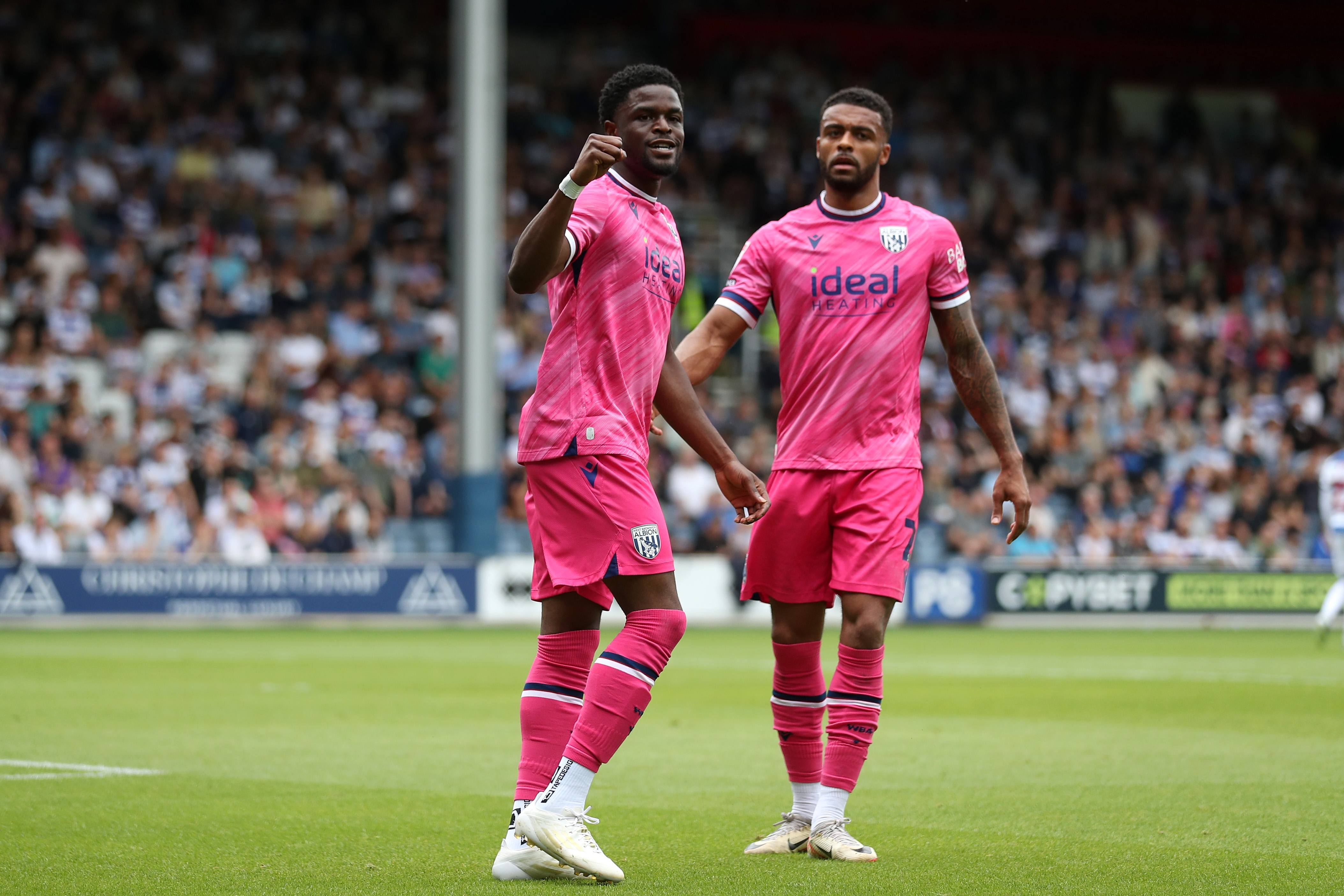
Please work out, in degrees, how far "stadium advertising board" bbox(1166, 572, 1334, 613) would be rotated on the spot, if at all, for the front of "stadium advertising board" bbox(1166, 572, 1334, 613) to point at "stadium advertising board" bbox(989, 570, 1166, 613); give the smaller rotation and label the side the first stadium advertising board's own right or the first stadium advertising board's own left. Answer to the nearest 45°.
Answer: approximately 45° to the first stadium advertising board's own right

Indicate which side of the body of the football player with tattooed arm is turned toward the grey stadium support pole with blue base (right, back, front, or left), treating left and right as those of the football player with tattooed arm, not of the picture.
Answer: back

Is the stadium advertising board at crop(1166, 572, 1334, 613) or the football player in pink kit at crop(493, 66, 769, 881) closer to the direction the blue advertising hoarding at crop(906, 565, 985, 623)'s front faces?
the football player in pink kit

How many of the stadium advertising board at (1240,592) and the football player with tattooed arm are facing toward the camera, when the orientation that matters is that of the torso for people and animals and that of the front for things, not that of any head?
2

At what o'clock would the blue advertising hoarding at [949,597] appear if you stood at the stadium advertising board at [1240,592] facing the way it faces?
The blue advertising hoarding is roughly at 2 o'clock from the stadium advertising board.

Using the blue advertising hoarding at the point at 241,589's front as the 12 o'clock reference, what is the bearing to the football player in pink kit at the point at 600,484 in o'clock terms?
The football player in pink kit is roughly at 12 o'clock from the blue advertising hoarding.

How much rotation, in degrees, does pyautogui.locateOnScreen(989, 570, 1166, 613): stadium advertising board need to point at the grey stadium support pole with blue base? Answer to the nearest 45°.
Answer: approximately 90° to its right

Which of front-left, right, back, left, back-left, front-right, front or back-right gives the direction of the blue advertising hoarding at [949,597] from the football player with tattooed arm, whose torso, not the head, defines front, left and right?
back

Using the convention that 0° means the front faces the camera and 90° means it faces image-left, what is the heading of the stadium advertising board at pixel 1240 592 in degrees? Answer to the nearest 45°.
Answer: approximately 0°

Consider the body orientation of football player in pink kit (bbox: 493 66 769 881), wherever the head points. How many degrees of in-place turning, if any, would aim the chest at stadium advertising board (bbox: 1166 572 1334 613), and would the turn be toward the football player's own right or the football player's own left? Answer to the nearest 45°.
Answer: approximately 90° to the football player's own left
